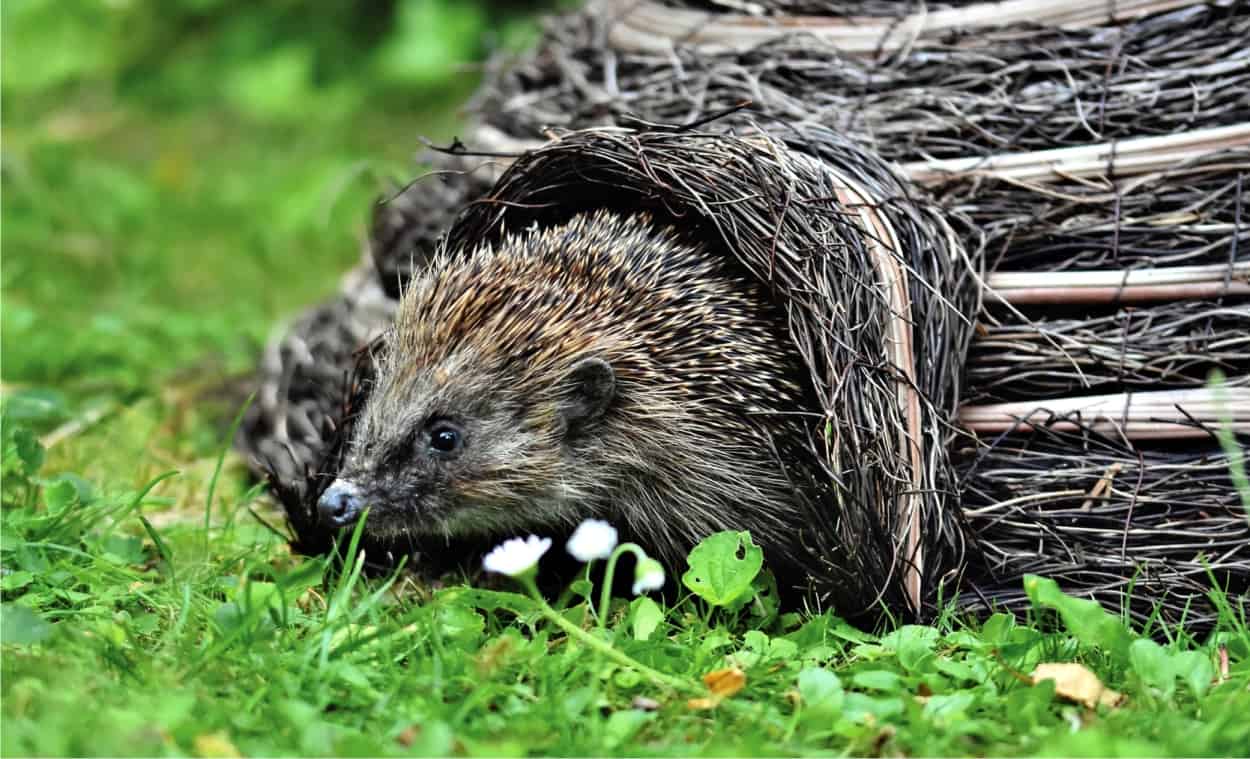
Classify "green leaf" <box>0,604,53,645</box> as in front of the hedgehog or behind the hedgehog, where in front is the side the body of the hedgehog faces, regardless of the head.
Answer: in front

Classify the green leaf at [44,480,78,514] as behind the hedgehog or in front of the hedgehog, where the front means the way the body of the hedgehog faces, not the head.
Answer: in front

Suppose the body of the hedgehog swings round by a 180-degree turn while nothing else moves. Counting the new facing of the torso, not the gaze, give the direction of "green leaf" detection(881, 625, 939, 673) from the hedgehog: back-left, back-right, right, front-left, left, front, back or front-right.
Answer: front-right

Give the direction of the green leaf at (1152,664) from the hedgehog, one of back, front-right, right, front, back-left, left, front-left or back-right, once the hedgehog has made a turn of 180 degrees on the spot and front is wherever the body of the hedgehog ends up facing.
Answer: front-right

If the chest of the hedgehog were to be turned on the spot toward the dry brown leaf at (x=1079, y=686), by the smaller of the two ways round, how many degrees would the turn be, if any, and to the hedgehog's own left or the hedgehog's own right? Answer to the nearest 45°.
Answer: approximately 135° to the hedgehog's own left

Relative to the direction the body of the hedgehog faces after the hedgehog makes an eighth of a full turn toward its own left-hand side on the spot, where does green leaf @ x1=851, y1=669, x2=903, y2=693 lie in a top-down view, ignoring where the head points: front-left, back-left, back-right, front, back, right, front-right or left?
left

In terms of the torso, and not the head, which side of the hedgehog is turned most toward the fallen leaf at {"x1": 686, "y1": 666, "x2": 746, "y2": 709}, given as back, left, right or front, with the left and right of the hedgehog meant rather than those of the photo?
left

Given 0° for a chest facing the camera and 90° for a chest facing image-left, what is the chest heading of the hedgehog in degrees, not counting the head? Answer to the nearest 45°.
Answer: approximately 90°

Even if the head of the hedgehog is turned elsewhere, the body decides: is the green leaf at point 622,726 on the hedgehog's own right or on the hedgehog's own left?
on the hedgehog's own left

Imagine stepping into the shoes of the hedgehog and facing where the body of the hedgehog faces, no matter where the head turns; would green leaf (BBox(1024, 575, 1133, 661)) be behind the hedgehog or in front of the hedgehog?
behind
